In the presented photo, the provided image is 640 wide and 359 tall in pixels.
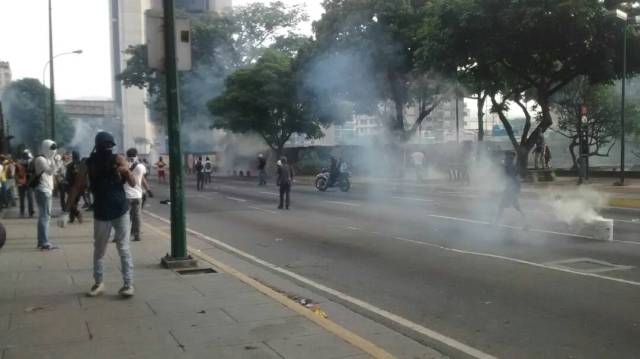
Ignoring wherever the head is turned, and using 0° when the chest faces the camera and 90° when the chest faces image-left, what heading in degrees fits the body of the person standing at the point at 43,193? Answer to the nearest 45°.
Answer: approximately 270°

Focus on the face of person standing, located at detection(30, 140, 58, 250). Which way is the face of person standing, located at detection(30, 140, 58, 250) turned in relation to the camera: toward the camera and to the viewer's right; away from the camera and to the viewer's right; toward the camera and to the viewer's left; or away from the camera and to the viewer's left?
toward the camera and to the viewer's right

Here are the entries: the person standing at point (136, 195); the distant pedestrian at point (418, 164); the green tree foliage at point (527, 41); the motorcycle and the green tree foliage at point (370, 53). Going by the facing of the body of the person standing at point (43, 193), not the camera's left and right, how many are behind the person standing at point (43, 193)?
0

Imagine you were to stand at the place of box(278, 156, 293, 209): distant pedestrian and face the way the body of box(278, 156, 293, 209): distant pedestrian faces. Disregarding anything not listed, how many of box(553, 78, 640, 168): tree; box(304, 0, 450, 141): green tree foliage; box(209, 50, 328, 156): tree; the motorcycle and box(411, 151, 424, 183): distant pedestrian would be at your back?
0

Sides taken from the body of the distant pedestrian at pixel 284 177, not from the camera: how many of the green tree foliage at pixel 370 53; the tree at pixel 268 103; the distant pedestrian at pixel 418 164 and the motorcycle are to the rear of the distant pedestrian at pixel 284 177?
0

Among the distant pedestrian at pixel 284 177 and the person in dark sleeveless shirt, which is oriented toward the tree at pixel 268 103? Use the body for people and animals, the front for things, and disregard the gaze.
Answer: the distant pedestrian

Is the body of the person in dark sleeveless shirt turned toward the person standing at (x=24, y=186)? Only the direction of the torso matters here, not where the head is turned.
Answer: no

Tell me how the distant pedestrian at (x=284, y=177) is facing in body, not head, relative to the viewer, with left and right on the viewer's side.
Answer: facing away from the viewer

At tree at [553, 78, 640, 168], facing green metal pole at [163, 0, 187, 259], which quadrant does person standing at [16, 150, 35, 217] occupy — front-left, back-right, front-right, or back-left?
front-right

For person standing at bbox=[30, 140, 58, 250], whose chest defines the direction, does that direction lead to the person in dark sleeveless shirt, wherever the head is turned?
no
